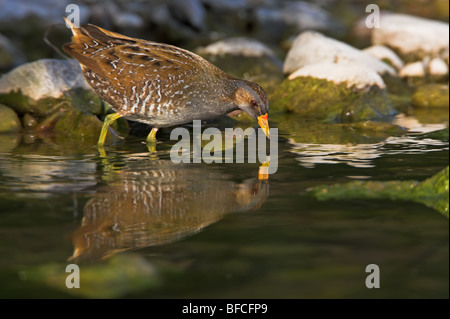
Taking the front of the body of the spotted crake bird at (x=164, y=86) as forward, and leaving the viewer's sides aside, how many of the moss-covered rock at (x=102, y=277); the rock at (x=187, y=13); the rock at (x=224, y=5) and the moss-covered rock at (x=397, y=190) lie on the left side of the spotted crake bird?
2

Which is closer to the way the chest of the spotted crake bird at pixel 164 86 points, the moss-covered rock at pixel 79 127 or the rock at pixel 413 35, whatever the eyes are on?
the rock

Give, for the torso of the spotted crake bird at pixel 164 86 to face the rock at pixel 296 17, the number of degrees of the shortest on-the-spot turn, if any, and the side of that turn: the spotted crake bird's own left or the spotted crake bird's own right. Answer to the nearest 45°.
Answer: approximately 90° to the spotted crake bird's own left

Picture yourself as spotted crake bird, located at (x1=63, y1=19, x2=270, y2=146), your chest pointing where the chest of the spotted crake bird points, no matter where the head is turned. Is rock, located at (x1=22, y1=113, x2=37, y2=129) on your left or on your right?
on your left

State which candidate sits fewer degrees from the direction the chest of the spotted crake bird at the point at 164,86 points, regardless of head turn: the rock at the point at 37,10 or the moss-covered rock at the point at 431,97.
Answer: the moss-covered rock

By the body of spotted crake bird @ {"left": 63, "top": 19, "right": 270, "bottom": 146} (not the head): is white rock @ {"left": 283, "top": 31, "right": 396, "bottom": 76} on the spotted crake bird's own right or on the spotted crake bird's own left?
on the spotted crake bird's own left

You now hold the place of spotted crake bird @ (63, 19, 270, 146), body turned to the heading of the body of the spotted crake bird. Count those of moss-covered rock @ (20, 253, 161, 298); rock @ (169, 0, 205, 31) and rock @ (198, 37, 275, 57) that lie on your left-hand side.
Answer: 2

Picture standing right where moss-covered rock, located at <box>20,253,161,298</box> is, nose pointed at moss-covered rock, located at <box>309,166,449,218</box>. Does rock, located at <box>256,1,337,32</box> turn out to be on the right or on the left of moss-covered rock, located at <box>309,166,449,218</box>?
left

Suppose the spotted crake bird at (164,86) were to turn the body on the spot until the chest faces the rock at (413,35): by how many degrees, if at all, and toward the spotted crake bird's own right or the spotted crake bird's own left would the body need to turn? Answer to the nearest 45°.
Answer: approximately 45° to the spotted crake bird's own left

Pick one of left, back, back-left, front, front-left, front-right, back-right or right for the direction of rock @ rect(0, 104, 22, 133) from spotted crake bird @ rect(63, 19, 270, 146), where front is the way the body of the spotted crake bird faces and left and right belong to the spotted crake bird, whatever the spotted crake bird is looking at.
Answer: back-left

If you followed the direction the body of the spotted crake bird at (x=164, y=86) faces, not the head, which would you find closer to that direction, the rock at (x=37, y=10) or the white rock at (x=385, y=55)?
the white rock

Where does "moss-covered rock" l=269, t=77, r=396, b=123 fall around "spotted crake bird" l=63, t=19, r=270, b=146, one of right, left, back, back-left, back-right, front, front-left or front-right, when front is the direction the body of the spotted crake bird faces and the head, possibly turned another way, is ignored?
front-left

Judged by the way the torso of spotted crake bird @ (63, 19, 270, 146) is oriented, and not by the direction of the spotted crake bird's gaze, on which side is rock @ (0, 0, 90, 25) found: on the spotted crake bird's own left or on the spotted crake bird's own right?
on the spotted crake bird's own left

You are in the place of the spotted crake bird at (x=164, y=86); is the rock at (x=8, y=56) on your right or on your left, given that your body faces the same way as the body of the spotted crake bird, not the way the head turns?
on your left

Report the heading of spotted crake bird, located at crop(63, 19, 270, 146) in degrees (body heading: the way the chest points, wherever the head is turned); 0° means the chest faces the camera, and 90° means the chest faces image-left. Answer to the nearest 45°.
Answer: approximately 270°

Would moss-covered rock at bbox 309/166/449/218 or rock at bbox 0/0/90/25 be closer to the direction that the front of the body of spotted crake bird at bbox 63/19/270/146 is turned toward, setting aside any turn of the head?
the moss-covered rock

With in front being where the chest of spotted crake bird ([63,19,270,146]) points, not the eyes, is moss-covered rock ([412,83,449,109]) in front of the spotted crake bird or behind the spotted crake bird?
in front

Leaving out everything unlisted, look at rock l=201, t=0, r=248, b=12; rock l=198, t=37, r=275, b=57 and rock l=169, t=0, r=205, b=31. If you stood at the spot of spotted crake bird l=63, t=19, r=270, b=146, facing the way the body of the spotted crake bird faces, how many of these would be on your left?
3

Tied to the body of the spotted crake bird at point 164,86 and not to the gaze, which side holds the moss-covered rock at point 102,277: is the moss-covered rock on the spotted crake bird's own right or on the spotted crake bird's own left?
on the spotted crake bird's own right

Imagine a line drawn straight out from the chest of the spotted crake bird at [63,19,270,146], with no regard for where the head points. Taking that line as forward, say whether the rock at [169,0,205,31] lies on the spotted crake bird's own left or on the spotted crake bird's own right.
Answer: on the spotted crake bird's own left
